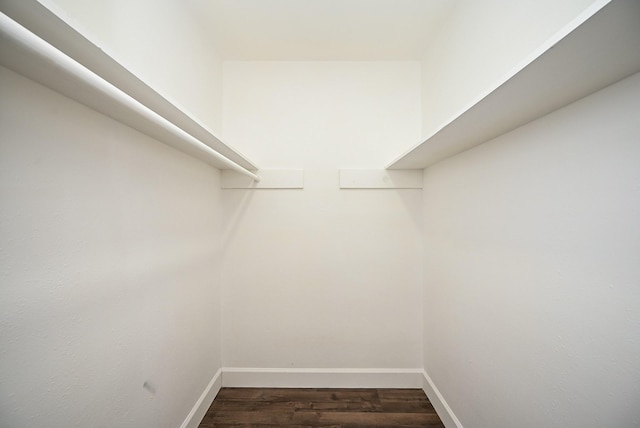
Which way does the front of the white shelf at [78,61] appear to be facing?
to the viewer's right
